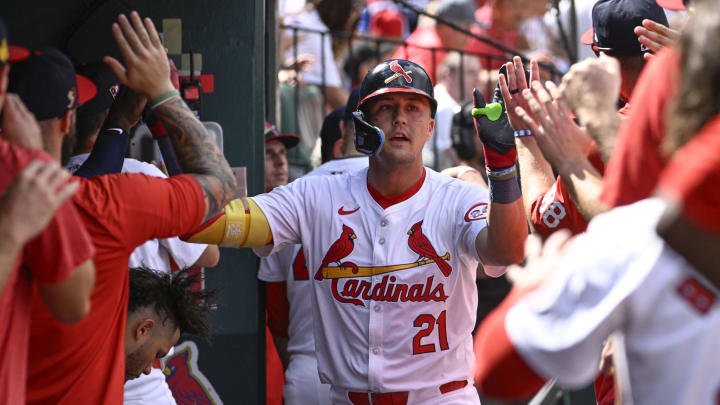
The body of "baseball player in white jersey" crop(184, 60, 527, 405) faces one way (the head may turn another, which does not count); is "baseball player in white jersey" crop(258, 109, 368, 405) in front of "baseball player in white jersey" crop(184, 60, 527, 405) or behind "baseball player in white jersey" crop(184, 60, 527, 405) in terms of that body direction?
behind

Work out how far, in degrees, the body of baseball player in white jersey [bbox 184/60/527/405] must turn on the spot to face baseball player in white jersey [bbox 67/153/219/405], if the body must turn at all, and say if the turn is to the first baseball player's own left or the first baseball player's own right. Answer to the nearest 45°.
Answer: approximately 90° to the first baseball player's own right

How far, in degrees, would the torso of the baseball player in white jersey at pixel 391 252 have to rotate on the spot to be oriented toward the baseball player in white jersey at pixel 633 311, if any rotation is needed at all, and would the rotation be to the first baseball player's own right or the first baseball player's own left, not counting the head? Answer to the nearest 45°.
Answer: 0° — they already face them

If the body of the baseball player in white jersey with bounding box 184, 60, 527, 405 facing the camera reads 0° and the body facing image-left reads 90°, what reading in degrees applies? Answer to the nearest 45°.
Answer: approximately 0°
